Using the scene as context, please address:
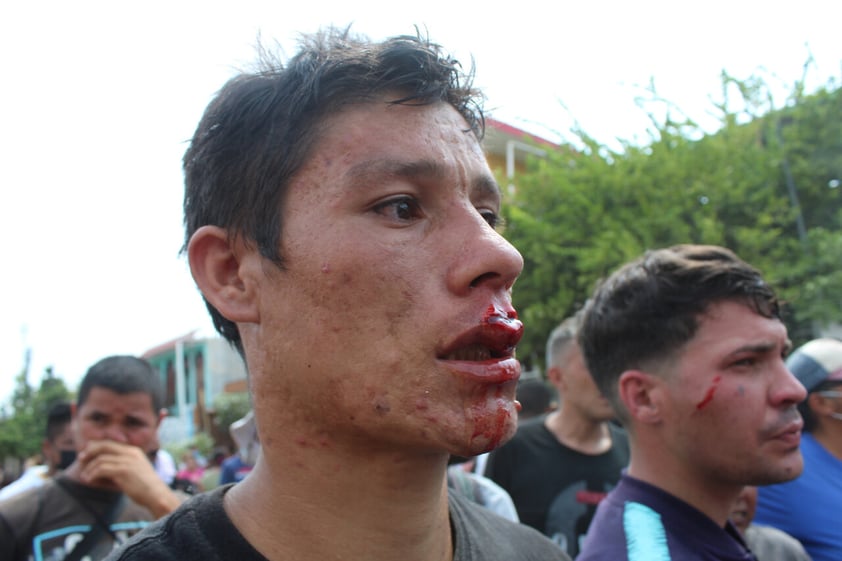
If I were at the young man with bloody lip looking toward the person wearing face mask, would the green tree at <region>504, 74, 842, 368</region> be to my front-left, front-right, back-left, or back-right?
front-right

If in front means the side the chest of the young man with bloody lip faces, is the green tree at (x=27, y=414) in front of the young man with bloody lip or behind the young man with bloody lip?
behind

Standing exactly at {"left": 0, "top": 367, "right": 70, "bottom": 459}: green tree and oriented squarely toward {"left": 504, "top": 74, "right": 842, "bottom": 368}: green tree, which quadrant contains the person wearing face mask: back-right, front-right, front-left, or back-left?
front-right

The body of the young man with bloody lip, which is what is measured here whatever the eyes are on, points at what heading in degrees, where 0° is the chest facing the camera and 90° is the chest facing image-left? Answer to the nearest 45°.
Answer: approximately 315°

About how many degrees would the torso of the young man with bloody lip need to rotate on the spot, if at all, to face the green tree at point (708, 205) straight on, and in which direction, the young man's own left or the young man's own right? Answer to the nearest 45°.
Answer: approximately 90° to the young man's own left

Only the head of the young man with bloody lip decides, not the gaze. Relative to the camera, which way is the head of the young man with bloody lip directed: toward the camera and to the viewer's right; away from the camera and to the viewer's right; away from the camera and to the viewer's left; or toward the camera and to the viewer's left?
toward the camera and to the viewer's right

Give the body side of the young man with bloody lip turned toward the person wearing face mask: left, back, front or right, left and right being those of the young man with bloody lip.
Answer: back
